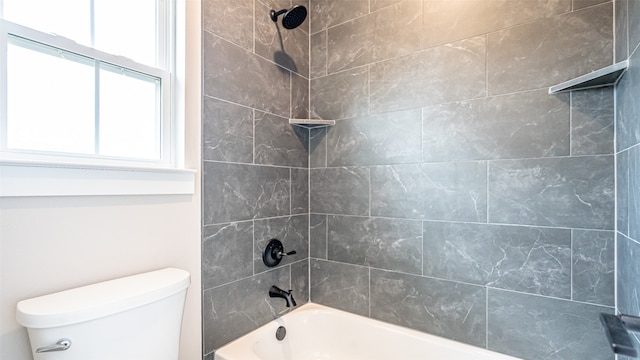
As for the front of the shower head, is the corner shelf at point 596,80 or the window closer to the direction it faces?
the corner shelf

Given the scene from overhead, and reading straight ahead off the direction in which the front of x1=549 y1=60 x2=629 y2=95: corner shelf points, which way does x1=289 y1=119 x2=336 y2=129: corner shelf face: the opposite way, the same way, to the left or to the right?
to the left

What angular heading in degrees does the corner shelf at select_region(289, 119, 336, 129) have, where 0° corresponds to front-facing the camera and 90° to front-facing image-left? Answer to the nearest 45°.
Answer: approximately 0°

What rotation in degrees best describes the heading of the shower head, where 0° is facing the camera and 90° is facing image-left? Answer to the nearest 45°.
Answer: approximately 315°

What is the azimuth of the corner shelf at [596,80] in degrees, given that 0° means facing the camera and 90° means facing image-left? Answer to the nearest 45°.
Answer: approximately 45°

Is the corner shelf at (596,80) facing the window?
yes

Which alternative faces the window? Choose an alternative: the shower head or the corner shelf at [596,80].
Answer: the corner shelf
